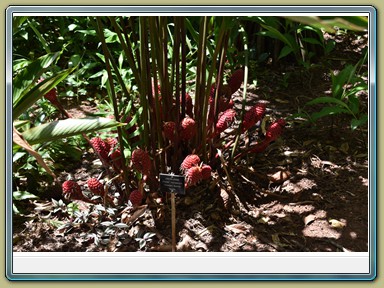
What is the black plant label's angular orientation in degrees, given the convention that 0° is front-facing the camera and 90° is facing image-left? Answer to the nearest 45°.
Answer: approximately 0°
